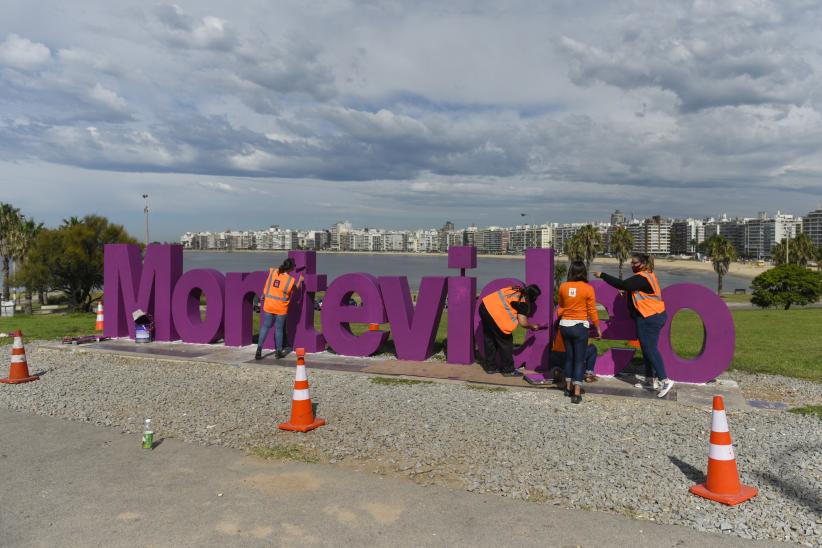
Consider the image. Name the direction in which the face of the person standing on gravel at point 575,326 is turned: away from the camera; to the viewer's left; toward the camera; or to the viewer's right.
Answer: away from the camera

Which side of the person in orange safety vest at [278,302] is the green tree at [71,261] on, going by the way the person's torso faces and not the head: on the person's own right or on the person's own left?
on the person's own left

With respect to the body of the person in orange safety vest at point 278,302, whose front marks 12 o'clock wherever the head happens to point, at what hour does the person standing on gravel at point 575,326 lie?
The person standing on gravel is roughly at 3 o'clock from the person in orange safety vest.

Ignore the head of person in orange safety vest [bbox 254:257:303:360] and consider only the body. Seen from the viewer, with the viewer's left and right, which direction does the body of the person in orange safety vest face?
facing away from the viewer and to the right of the viewer

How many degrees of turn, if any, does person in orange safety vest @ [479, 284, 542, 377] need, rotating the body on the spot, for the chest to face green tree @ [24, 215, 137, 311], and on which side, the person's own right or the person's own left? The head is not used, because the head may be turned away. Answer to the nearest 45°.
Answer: approximately 135° to the person's own left

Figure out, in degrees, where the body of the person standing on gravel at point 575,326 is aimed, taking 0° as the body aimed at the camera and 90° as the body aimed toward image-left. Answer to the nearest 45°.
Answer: approximately 180°

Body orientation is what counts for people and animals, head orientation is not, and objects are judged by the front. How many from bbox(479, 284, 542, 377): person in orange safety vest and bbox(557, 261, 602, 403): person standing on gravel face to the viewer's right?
1

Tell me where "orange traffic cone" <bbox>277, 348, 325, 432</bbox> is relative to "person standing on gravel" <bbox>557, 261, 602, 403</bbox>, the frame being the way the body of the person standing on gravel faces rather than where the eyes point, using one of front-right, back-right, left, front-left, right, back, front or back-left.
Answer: back-left

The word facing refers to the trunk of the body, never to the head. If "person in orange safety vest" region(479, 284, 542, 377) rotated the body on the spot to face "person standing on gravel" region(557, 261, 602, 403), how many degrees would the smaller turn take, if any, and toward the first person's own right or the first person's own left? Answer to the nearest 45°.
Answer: approximately 45° to the first person's own right

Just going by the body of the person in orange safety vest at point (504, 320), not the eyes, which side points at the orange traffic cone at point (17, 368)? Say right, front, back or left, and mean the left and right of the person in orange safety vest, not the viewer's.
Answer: back

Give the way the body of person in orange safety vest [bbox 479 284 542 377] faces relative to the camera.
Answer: to the viewer's right

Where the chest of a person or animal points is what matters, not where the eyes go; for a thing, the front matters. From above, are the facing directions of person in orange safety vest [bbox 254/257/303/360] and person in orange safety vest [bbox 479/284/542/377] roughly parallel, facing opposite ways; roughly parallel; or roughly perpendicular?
roughly perpendicular
